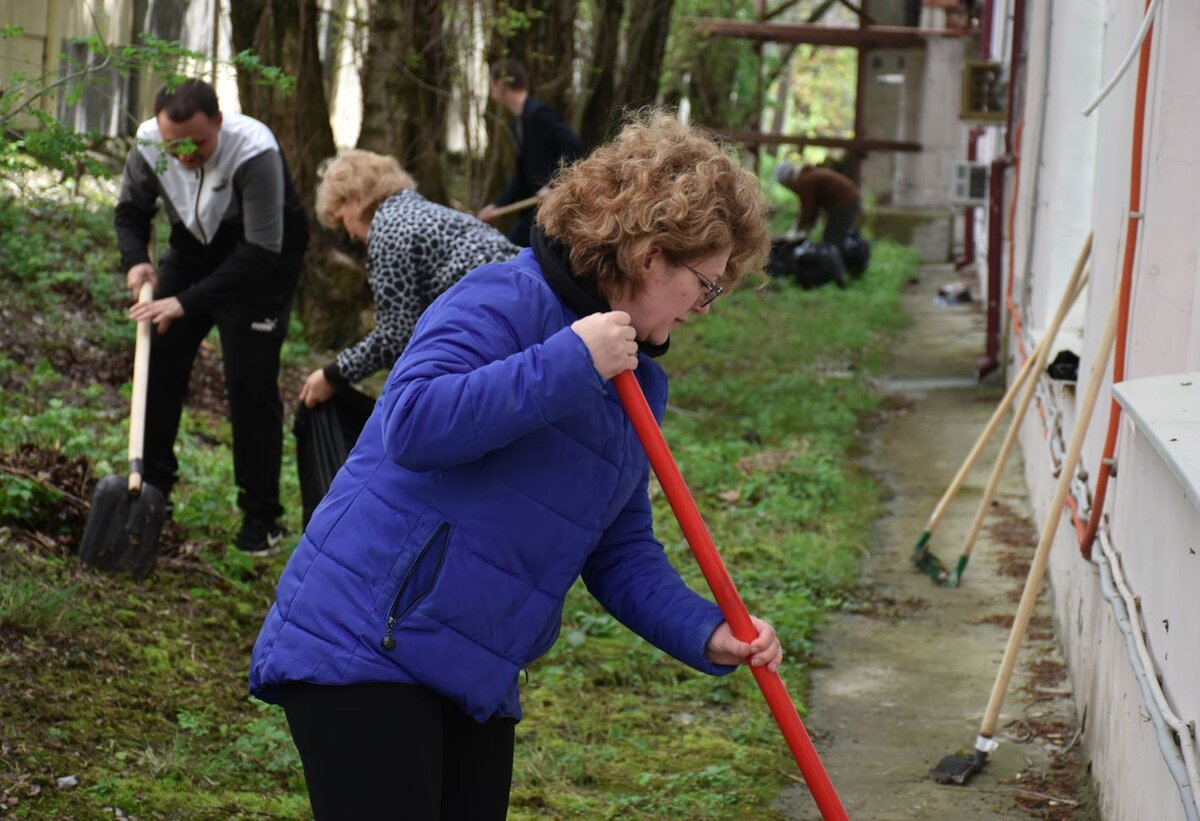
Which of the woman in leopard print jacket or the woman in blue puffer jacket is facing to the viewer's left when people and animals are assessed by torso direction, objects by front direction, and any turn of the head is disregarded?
the woman in leopard print jacket

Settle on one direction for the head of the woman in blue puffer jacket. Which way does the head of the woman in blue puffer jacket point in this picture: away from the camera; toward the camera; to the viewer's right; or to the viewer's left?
to the viewer's right

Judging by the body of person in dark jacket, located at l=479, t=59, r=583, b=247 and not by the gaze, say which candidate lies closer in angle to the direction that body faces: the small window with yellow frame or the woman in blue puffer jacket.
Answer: the woman in blue puffer jacket

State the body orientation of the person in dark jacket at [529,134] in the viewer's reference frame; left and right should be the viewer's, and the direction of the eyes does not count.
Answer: facing to the left of the viewer

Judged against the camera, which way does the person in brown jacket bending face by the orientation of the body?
to the viewer's left

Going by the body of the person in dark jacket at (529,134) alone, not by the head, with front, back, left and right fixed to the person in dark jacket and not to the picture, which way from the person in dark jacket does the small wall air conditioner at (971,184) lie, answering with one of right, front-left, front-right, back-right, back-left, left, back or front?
back-right

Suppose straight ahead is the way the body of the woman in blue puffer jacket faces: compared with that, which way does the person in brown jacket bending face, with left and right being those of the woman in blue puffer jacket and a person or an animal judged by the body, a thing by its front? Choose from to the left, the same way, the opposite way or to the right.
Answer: the opposite way

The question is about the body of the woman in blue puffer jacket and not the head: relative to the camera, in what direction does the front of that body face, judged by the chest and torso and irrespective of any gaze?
to the viewer's right

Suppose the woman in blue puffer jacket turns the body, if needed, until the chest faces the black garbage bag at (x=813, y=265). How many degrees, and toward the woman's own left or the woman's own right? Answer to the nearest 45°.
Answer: approximately 90° to the woman's own left

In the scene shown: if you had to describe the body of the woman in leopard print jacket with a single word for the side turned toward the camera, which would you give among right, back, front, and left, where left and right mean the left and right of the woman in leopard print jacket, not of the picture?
left
